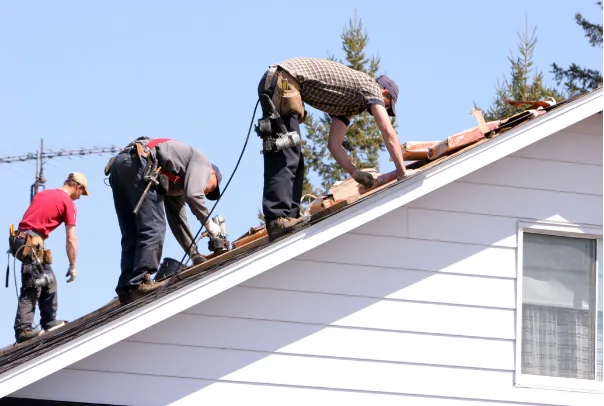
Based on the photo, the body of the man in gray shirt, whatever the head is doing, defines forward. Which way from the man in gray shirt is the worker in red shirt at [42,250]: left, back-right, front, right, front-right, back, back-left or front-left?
back-left

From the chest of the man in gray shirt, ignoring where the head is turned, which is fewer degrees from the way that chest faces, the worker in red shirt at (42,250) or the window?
the window

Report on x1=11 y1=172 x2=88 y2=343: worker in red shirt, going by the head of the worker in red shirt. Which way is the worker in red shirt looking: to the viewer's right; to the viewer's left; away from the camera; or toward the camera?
to the viewer's right

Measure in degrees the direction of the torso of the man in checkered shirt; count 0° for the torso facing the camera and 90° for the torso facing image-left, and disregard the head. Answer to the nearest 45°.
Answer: approximately 270°

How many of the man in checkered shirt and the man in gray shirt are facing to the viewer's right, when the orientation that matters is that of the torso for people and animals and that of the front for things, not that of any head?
2

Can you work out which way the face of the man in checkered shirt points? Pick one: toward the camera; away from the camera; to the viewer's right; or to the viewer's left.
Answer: to the viewer's right

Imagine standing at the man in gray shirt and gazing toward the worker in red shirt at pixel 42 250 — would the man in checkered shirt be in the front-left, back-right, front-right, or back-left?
back-right

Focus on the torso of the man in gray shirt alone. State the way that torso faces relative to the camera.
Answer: to the viewer's right

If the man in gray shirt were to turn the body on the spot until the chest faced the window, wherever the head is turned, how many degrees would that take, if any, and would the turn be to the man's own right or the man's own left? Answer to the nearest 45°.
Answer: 0° — they already face it
